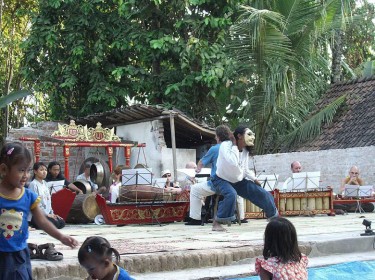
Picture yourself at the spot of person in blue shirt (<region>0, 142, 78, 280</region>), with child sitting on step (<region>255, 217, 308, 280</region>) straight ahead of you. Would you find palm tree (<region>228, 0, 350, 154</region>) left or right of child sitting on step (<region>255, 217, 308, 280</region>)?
left

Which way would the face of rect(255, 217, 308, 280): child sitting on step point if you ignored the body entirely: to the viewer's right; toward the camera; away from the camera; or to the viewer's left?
away from the camera

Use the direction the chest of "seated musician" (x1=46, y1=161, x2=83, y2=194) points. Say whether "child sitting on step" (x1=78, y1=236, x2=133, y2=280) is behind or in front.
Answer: in front

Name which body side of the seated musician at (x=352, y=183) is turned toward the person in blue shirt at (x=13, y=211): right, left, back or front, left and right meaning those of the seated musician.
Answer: front

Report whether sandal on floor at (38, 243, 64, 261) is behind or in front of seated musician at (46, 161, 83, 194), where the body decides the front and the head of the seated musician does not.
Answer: in front

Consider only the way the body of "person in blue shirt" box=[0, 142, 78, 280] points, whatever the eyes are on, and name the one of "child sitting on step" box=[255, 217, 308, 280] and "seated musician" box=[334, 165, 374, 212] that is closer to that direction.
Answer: the child sitting on step

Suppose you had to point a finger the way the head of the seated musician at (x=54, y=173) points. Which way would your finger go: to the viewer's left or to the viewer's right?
to the viewer's right
